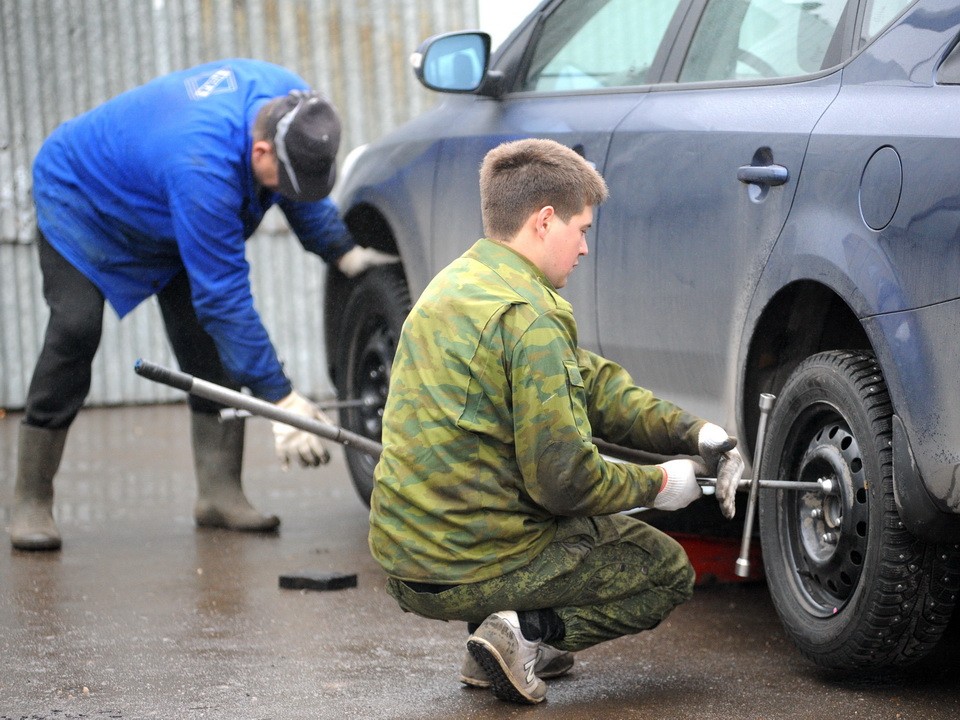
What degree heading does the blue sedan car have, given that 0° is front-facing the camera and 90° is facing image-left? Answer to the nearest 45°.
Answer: approximately 135°

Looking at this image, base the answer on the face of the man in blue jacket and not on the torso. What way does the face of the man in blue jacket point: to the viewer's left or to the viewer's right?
to the viewer's right

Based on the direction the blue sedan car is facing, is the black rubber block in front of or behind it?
in front

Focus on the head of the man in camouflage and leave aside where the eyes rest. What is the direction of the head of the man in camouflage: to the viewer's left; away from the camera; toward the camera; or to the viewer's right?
to the viewer's right

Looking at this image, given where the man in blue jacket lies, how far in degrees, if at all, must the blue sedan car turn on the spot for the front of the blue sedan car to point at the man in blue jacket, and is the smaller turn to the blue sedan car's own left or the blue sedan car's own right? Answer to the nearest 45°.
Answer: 0° — it already faces them
